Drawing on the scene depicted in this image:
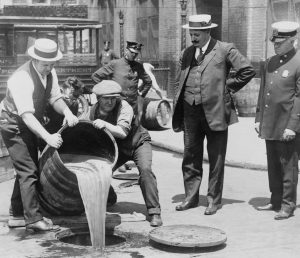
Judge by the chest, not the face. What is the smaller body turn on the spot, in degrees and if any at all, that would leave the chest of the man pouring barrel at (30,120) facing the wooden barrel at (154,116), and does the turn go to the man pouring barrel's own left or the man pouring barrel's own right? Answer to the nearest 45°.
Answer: approximately 90° to the man pouring barrel's own left

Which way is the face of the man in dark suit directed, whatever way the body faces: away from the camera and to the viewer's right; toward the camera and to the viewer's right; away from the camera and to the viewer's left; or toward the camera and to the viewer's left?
toward the camera and to the viewer's left

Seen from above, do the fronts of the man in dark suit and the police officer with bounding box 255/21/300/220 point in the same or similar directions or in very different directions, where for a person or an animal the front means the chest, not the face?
same or similar directions

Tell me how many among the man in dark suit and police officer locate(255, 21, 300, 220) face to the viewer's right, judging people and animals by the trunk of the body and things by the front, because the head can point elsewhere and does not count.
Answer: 0

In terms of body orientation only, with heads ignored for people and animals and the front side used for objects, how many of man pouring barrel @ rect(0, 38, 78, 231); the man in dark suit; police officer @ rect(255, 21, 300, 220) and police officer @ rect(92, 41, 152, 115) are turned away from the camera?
0

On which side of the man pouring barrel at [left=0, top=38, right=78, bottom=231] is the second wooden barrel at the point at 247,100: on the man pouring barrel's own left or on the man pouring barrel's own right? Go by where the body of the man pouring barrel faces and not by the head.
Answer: on the man pouring barrel's own left

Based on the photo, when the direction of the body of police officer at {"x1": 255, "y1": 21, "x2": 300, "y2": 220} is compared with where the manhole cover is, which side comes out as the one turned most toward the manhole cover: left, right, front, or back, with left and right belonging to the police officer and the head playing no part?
front

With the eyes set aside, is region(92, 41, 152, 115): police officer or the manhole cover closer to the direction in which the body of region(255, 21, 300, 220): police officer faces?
the manhole cover

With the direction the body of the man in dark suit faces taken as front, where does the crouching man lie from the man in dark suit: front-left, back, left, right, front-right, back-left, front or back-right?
front

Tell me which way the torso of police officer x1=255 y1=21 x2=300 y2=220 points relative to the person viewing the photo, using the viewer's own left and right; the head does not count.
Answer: facing the viewer and to the left of the viewer

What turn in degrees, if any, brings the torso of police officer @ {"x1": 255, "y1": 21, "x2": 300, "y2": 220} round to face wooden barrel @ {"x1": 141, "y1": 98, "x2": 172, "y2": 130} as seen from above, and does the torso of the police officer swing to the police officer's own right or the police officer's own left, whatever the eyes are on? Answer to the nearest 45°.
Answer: approximately 90° to the police officer's own right

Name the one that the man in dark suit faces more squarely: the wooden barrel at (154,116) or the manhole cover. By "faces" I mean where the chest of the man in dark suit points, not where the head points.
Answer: the manhole cover
